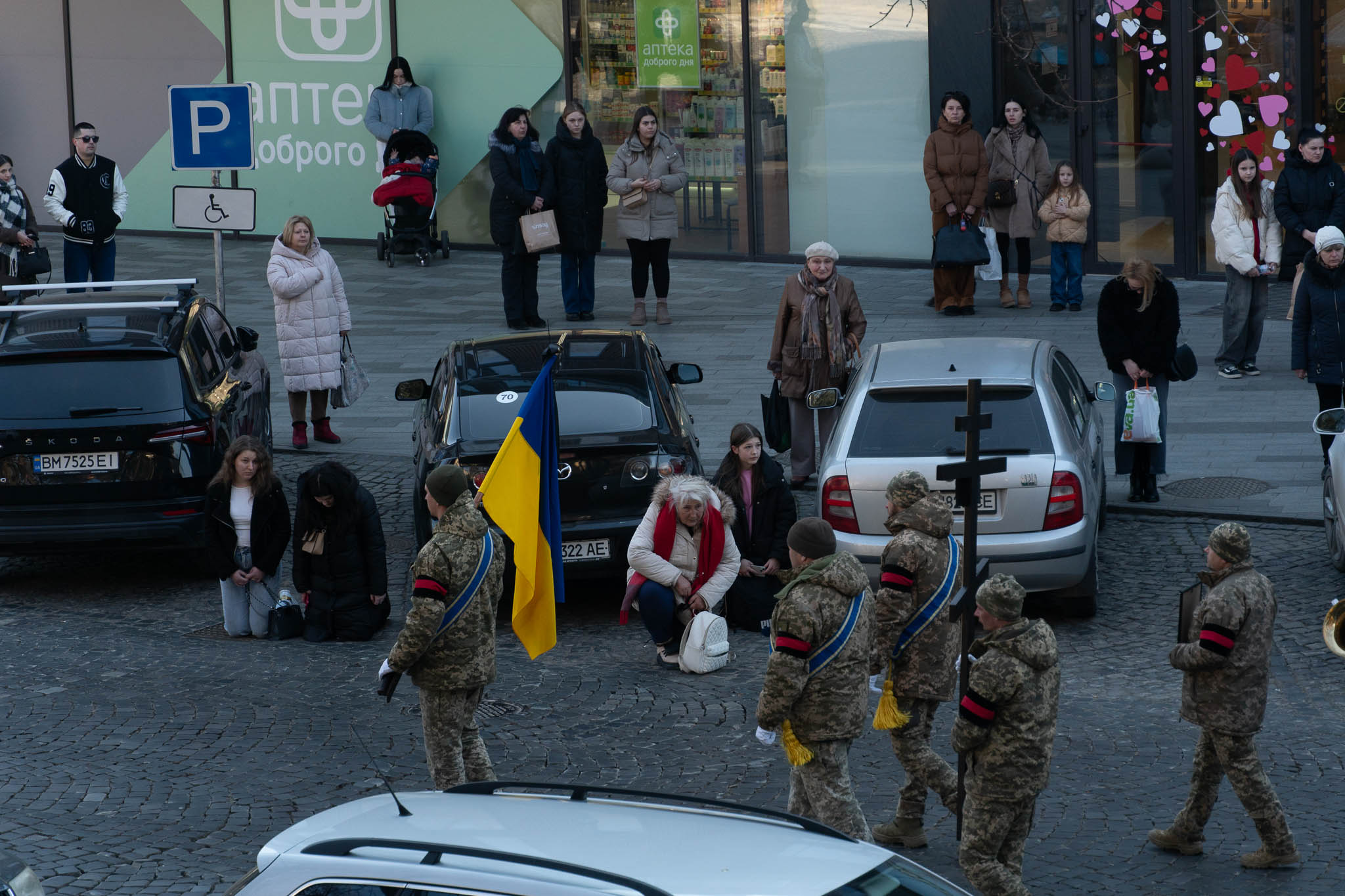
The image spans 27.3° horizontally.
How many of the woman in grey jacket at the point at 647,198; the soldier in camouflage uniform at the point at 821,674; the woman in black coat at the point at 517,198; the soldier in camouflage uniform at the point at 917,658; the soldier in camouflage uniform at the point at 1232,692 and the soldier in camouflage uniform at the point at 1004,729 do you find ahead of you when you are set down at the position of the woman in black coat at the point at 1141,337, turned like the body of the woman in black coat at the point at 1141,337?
4

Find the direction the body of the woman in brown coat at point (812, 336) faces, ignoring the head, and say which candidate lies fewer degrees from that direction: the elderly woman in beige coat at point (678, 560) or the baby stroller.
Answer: the elderly woman in beige coat

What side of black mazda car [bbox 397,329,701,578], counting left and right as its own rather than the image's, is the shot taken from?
back

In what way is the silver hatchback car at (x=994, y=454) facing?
away from the camera

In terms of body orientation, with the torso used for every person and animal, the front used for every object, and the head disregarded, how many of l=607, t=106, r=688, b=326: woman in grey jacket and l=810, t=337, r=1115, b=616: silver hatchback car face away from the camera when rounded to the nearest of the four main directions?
1

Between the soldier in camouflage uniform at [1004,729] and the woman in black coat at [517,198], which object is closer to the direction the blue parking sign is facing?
the soldier in camouflage uniform

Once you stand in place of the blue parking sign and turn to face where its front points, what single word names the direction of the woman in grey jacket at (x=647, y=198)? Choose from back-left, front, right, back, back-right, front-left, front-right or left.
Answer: back-left

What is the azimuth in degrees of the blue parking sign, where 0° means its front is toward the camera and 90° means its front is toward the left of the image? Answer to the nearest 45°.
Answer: approximately 0°

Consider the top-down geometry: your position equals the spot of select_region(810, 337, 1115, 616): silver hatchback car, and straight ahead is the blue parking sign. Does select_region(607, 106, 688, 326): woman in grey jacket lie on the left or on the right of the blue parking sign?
right
